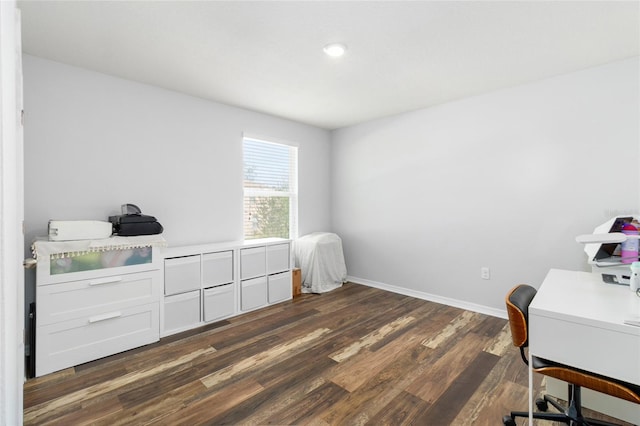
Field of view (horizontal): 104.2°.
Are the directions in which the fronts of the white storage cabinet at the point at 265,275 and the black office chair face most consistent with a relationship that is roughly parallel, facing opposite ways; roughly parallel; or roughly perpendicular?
roughly parallel

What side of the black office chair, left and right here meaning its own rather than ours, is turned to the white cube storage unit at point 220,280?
back

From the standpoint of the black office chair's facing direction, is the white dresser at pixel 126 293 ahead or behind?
behind

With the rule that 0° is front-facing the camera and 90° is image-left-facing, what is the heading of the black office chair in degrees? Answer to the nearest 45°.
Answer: approximately 270°

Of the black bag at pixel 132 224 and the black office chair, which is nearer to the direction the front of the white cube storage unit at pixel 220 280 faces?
the black office chair

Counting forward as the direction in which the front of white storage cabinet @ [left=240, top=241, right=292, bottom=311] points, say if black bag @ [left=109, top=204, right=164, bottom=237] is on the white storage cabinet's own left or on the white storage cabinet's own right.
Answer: on the white storage cabinet's own right

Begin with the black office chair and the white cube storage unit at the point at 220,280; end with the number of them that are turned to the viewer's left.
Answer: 0

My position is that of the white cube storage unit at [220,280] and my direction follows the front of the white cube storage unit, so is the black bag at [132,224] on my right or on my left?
on my right

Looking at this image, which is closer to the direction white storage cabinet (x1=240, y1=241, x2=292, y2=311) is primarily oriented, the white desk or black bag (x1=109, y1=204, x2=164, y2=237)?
the white desk

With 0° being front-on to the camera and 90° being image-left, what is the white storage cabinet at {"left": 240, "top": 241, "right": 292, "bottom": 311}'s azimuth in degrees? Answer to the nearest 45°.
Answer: approximately 315°

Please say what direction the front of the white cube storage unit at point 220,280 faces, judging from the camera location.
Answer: facing the viewer and to the right of the viewer
